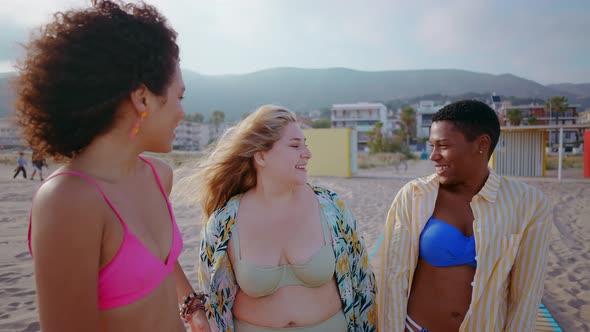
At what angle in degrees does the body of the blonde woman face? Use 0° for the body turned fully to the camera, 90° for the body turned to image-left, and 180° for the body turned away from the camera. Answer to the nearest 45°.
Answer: approximately 0°
